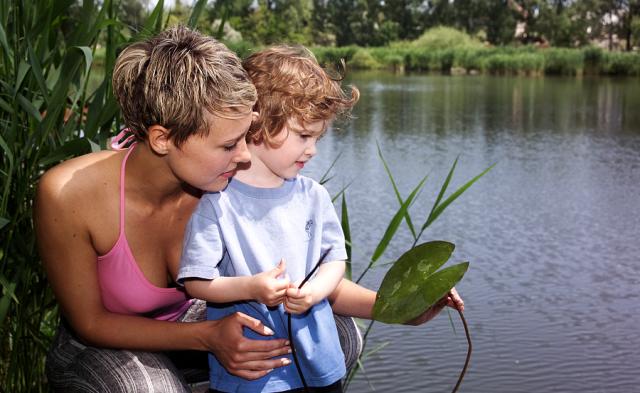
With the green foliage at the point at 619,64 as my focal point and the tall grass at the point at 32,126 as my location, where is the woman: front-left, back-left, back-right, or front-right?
back-right

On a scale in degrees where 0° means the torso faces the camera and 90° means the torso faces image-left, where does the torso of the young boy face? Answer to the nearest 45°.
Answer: approximately 315°

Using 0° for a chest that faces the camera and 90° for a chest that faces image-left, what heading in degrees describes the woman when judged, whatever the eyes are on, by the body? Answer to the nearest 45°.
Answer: approximately 315°

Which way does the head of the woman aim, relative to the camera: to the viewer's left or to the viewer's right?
to the viewer's right

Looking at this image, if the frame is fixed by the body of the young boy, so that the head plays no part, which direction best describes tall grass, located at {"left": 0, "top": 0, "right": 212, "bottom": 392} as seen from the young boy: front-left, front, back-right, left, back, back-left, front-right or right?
back

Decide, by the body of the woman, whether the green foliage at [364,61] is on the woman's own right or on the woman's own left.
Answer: on the woman's own left
